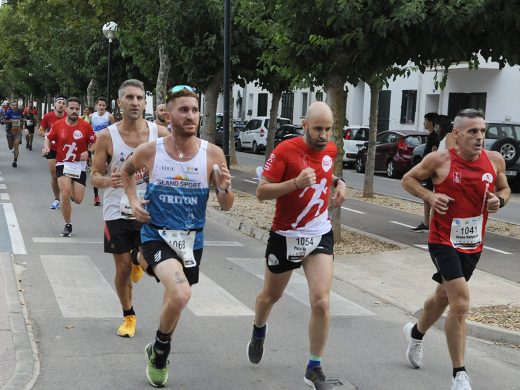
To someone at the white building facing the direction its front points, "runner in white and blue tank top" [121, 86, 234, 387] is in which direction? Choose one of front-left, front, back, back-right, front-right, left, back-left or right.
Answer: front-left

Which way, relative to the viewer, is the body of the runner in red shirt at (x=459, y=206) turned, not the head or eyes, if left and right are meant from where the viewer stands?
facing the viewer and to the right of the viewer

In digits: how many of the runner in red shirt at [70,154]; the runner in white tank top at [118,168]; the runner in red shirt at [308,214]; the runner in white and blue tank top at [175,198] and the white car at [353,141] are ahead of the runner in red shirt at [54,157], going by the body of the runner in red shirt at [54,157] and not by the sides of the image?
4

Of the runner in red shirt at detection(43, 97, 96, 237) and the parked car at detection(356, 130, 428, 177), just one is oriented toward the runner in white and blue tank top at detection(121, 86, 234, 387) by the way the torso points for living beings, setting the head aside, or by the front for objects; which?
the runner in red shirt

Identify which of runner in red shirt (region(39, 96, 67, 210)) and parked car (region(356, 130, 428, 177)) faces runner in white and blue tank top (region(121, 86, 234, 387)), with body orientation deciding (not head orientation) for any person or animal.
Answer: the runner in red shirt

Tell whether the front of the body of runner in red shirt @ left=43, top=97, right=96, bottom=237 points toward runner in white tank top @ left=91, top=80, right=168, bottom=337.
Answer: yes

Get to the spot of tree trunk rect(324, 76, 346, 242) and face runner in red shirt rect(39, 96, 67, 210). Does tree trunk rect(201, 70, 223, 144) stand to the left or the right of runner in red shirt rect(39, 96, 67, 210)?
right

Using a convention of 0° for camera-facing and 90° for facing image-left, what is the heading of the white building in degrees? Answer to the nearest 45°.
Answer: approximately 45°

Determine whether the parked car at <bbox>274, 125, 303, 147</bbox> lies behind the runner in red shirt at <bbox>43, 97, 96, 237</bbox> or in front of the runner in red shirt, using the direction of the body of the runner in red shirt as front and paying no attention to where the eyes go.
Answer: behind

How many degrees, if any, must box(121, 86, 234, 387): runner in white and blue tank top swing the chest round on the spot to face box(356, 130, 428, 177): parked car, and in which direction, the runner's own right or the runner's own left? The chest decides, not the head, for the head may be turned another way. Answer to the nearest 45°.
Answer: approximately 135° to the runner's own left

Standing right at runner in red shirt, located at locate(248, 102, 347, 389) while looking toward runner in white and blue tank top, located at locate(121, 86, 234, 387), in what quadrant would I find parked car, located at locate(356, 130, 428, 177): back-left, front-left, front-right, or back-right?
back-right

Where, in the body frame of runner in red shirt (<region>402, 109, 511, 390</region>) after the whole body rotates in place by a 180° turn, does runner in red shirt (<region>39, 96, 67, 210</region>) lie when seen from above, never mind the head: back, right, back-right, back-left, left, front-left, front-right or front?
front

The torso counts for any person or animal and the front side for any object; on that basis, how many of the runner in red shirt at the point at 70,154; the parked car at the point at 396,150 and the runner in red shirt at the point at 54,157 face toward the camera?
2
